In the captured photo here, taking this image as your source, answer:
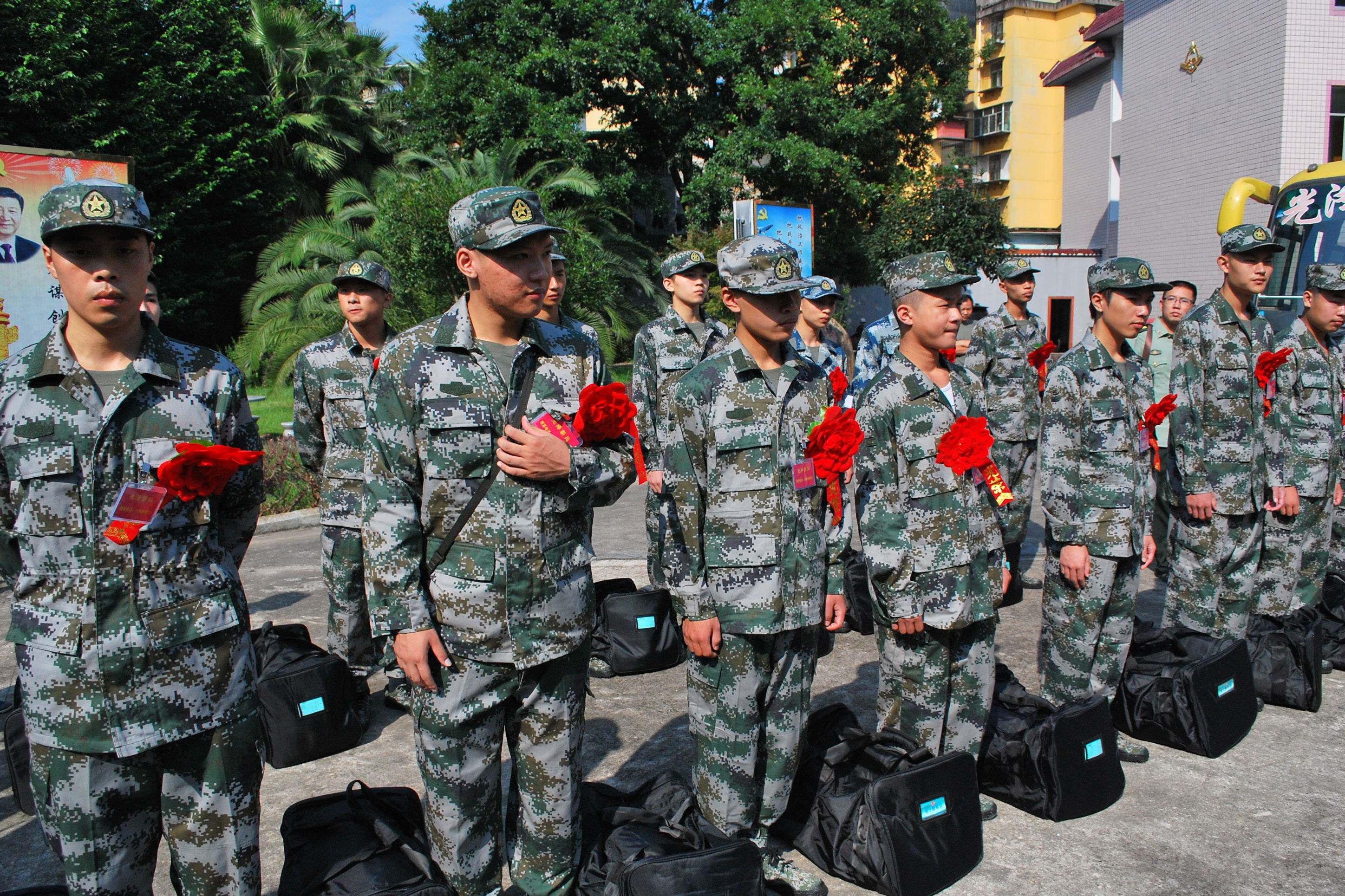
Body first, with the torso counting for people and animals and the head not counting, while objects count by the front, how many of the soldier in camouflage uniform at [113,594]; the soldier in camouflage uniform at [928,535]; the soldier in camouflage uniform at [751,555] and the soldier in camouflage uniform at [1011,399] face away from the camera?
0

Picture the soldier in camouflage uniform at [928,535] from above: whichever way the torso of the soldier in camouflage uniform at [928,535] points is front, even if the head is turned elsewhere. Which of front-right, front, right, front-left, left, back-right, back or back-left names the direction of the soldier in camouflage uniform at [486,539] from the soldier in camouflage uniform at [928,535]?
right

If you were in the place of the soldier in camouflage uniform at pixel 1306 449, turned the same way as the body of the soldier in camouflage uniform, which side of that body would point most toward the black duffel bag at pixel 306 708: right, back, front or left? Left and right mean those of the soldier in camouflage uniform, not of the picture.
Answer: right

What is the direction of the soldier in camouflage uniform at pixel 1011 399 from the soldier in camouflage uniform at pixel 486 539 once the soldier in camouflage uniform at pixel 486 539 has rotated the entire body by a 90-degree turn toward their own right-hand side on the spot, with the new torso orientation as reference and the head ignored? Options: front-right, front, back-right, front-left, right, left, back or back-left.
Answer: back

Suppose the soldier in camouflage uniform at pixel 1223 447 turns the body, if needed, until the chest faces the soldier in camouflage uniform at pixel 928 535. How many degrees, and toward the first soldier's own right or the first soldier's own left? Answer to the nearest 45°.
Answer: approximately 90° to the first soldier's own right

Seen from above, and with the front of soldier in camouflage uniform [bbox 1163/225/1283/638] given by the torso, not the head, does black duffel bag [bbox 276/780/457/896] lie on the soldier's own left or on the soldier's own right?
on the soldier's own right

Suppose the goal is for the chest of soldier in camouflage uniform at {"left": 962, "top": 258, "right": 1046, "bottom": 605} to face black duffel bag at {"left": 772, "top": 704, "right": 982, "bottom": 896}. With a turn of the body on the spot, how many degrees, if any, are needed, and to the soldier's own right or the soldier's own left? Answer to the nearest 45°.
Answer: approximately 45° to the soldier's own right

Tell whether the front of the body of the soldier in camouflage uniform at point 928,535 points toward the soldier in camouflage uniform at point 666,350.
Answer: no

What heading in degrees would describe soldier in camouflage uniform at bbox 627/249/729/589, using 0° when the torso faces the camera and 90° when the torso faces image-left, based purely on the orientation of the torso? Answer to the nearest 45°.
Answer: approximately 315°

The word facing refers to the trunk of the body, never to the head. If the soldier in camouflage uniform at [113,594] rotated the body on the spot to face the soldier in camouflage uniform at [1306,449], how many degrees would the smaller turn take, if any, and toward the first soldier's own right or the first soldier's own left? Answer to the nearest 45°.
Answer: approximately 90° to the first soldier's own left

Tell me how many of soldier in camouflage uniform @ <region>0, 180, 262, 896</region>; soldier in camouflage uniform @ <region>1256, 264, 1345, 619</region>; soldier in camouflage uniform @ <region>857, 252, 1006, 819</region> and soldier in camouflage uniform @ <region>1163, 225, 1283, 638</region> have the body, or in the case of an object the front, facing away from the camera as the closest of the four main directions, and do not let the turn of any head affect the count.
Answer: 0

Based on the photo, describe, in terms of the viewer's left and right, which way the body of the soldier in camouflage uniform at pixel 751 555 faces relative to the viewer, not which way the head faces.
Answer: facing the viewer and to the right of the viewer

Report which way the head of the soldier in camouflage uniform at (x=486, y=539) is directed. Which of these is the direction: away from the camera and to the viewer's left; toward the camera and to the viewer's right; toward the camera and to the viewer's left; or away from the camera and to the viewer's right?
toward the camera and to the viewer's right

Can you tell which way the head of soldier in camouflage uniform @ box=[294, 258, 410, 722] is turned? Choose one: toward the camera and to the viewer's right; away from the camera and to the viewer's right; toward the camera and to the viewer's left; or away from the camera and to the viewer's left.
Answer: toward the camera and to the viewer's left

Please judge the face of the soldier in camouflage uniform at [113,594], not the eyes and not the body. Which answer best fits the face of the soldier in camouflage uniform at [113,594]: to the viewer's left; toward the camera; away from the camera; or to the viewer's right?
toward the camera

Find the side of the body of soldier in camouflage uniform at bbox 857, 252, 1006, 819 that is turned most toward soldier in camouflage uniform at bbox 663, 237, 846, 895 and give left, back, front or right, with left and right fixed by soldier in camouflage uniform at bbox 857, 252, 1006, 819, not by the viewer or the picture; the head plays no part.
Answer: right
